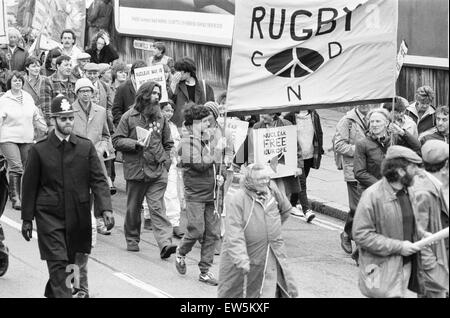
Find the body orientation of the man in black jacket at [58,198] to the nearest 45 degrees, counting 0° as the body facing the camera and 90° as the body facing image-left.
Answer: approximately 0°

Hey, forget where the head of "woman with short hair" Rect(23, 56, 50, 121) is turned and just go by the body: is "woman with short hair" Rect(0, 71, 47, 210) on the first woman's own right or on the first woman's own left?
on the first woman's own right

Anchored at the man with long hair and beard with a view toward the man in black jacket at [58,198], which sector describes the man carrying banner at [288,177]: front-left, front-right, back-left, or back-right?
back-left

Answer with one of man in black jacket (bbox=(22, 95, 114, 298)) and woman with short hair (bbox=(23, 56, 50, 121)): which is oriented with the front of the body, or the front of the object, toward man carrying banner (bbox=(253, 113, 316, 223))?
the woman with short hair

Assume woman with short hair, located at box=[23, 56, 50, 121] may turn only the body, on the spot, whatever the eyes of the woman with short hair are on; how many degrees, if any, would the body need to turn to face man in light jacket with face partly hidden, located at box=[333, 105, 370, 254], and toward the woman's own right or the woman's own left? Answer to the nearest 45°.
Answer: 0° — they already face them
